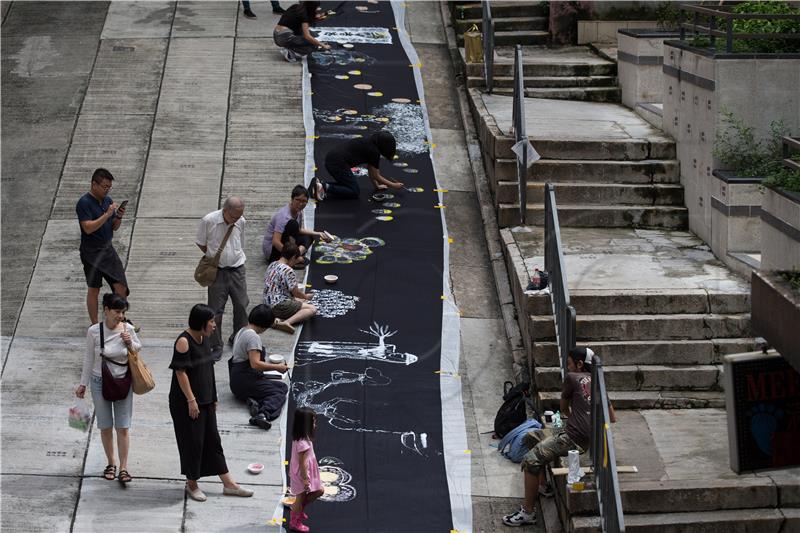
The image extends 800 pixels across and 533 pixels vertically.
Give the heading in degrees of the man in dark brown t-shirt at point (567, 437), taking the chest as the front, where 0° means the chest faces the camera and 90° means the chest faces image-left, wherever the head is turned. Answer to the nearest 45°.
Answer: approximately 90°

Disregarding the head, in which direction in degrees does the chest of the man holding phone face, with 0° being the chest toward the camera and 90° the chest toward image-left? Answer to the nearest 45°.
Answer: approximately 315°

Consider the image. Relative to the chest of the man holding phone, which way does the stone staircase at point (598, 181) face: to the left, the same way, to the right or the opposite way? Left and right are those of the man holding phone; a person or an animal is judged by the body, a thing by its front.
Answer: to the right

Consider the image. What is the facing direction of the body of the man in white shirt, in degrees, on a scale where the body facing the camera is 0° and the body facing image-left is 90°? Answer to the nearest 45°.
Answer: approximately 315°

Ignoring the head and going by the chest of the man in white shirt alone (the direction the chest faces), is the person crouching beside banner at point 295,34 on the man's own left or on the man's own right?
on the man's own left

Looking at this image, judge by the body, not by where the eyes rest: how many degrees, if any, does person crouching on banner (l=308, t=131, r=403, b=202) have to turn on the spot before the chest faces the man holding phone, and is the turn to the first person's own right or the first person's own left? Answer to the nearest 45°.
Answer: approximately 135° to the first person's own right

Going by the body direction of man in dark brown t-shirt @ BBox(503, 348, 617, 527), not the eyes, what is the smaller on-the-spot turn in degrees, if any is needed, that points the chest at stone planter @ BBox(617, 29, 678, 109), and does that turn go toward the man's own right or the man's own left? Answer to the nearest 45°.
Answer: approximately 90° to the man's own right

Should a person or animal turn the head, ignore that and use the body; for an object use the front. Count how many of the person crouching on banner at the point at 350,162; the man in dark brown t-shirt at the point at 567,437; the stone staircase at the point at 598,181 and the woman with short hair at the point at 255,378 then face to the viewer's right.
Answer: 2

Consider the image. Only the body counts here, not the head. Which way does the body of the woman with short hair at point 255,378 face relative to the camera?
to the viewer's right
